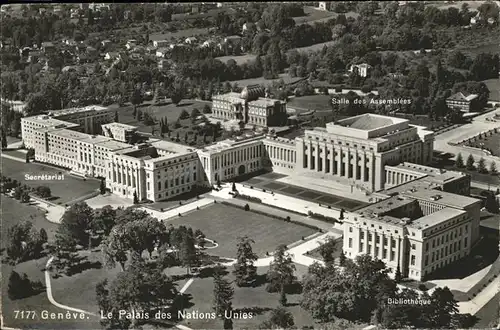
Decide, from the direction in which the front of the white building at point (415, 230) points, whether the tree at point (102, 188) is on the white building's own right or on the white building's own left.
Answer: on the white building's own right

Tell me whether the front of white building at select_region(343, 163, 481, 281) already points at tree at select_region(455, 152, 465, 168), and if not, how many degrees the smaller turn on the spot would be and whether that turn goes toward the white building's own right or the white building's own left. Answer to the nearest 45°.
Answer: approximately 135° to the white building's own right

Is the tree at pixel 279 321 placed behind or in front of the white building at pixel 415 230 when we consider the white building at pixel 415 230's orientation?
in front

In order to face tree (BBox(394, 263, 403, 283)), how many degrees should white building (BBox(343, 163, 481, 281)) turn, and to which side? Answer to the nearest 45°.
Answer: approximately 45° to its left

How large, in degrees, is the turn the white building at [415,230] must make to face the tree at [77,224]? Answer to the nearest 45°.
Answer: approximately 45° to its right

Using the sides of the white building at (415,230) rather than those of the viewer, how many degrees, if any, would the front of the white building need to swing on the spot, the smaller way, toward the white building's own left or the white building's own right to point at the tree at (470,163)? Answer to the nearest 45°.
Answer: approximately 135° to the white building's own right

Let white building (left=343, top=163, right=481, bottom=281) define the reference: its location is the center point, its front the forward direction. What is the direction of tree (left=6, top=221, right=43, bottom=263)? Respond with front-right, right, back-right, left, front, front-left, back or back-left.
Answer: front-right

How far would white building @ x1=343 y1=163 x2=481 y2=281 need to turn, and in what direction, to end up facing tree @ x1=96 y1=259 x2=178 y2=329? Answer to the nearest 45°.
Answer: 0° — it already faces it

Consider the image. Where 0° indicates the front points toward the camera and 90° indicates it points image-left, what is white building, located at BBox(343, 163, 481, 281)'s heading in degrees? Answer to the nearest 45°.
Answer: approximately 45°

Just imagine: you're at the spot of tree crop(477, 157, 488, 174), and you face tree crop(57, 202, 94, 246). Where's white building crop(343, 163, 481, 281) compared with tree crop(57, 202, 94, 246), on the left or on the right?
left

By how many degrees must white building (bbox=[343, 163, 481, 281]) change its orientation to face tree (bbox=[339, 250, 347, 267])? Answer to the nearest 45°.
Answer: approximately 45° to its right

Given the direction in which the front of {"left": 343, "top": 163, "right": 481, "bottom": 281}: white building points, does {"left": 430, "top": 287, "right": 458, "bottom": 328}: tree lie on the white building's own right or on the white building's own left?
on the white building's own left
